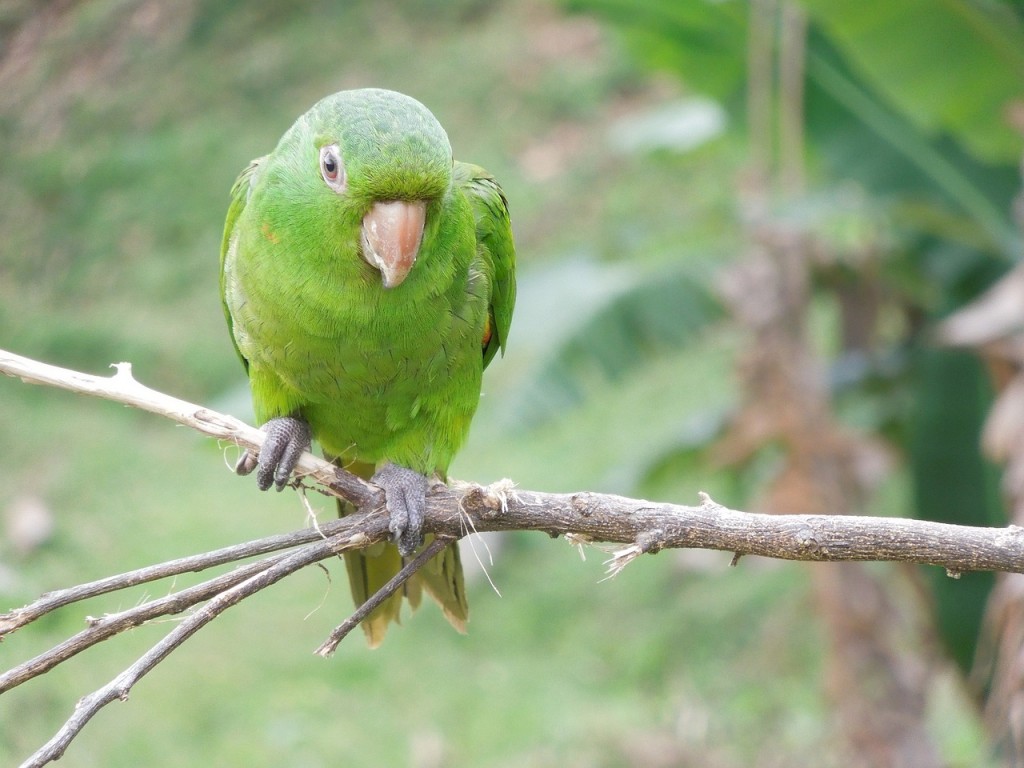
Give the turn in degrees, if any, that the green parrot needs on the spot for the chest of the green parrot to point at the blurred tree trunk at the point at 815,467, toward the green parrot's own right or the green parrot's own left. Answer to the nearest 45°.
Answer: approximately 135° to the green parrot's own left

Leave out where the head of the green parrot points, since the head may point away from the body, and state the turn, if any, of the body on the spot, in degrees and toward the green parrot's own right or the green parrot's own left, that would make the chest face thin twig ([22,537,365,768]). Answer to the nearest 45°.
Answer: approximately 45° to the green parrot's own right

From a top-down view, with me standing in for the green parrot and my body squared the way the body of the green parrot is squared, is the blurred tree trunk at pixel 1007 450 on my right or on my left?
on my left

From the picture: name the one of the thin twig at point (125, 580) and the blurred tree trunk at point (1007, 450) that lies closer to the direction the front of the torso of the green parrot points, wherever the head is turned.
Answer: the thin twig

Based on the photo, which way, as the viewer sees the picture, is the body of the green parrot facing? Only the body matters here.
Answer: toward the camera

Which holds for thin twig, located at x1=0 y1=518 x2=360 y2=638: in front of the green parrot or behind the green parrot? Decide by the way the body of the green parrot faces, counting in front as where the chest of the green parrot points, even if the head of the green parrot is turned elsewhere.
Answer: in front
